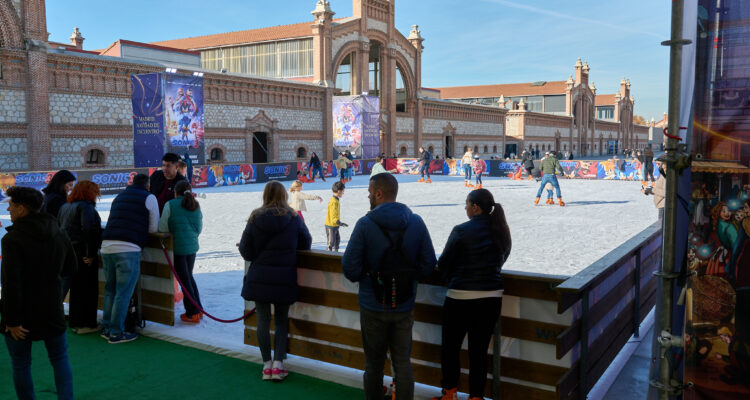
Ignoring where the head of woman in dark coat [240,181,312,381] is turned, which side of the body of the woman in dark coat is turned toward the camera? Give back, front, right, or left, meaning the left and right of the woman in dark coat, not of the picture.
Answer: back

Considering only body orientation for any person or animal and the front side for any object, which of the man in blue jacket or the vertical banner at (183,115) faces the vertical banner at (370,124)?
the man in blue jacket

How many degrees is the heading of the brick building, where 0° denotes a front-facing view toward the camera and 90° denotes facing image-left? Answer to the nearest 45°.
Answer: approximately 315°

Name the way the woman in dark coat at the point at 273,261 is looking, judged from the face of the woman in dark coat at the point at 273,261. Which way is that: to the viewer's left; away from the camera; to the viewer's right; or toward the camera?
away from the camera

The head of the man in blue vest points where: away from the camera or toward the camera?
away from the camera

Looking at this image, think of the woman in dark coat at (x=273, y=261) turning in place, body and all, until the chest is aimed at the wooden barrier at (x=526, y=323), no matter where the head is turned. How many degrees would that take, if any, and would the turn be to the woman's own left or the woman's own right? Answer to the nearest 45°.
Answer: approximately 90° to the woman's own right

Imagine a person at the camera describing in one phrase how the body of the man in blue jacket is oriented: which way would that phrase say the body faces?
away from the camera

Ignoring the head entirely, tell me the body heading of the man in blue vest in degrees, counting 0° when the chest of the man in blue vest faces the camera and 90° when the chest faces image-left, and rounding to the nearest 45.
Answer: approximately 225°

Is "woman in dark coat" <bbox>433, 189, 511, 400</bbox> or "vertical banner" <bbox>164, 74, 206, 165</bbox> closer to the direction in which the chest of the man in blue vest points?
the vertical banner

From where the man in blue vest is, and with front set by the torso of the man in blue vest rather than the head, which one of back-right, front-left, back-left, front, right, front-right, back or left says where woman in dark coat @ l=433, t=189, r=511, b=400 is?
right

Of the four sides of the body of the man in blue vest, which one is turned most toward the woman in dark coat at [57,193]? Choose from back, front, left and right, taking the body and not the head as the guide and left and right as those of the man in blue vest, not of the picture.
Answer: left

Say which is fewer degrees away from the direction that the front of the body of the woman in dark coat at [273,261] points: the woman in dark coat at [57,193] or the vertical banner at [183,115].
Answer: the vertical banner

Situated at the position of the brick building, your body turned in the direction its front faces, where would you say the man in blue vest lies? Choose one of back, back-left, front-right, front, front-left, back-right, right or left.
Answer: front-right
